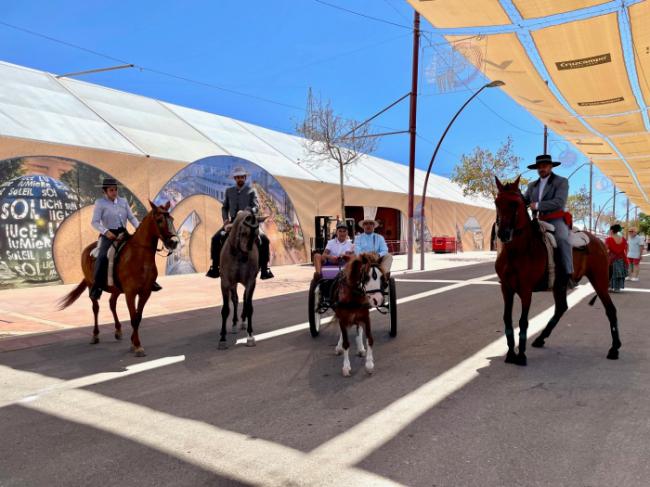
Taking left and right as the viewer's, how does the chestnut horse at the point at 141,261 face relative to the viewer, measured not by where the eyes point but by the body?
facing the viewer and to the right of the viewer

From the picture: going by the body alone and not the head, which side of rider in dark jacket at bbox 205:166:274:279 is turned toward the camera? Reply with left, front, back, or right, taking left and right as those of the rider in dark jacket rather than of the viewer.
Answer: front

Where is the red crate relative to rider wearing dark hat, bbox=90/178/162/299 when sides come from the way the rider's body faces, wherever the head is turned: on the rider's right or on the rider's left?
on the rider's left

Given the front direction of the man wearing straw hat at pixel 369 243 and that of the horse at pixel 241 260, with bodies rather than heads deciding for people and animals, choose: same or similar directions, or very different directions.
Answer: same or similar directions

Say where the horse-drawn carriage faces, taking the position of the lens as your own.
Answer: facing the viewer

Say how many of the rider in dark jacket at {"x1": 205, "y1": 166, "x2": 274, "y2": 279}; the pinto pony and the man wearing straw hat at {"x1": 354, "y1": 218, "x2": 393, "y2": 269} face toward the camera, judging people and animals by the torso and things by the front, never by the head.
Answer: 3

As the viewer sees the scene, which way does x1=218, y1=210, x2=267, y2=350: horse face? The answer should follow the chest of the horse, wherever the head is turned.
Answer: toward the camera

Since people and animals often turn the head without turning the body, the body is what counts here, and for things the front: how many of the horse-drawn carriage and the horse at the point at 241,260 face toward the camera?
2

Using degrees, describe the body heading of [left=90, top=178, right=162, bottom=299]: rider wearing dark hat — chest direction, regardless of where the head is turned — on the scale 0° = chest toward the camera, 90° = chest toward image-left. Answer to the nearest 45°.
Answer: approximately 315°
